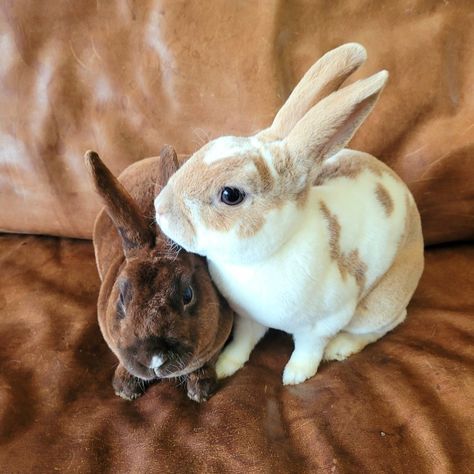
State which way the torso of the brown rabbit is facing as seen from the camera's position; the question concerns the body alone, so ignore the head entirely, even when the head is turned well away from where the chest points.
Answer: toward the camera

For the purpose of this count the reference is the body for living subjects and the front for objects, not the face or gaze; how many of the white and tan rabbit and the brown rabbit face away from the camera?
0

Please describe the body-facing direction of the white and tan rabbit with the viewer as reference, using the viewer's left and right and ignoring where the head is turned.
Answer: facing the viewer and to the left of the viewer
